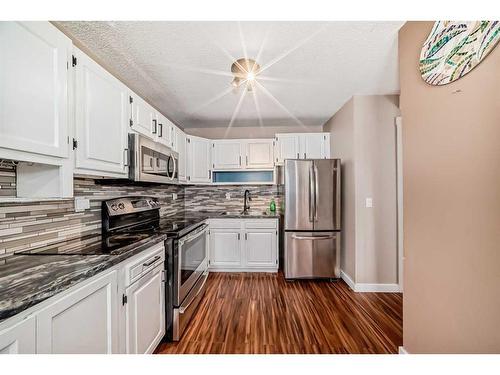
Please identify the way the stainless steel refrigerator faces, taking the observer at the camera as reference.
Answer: facing the viewer

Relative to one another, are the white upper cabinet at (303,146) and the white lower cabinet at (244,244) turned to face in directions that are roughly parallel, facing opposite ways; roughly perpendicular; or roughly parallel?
roughly parallel

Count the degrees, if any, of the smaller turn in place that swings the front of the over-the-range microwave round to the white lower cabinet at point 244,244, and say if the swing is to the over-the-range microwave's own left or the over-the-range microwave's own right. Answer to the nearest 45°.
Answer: approximately 90° to the over-the-range microwave's own left

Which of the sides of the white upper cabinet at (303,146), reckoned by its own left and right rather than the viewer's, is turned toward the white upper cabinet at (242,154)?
right

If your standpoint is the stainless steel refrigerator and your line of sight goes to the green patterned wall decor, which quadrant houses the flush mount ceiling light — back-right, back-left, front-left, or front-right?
front-right

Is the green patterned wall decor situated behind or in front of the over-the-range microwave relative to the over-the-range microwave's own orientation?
in front

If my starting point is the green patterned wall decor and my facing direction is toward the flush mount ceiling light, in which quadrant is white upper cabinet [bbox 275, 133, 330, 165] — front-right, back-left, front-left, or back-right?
front-right

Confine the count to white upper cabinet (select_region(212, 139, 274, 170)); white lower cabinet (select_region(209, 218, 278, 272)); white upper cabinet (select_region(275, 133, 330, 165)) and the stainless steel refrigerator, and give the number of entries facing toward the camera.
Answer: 4

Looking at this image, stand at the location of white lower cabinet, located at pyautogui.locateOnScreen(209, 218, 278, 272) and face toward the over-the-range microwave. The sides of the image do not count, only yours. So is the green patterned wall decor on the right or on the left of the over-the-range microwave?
left

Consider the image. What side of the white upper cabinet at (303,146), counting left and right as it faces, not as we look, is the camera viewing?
front
